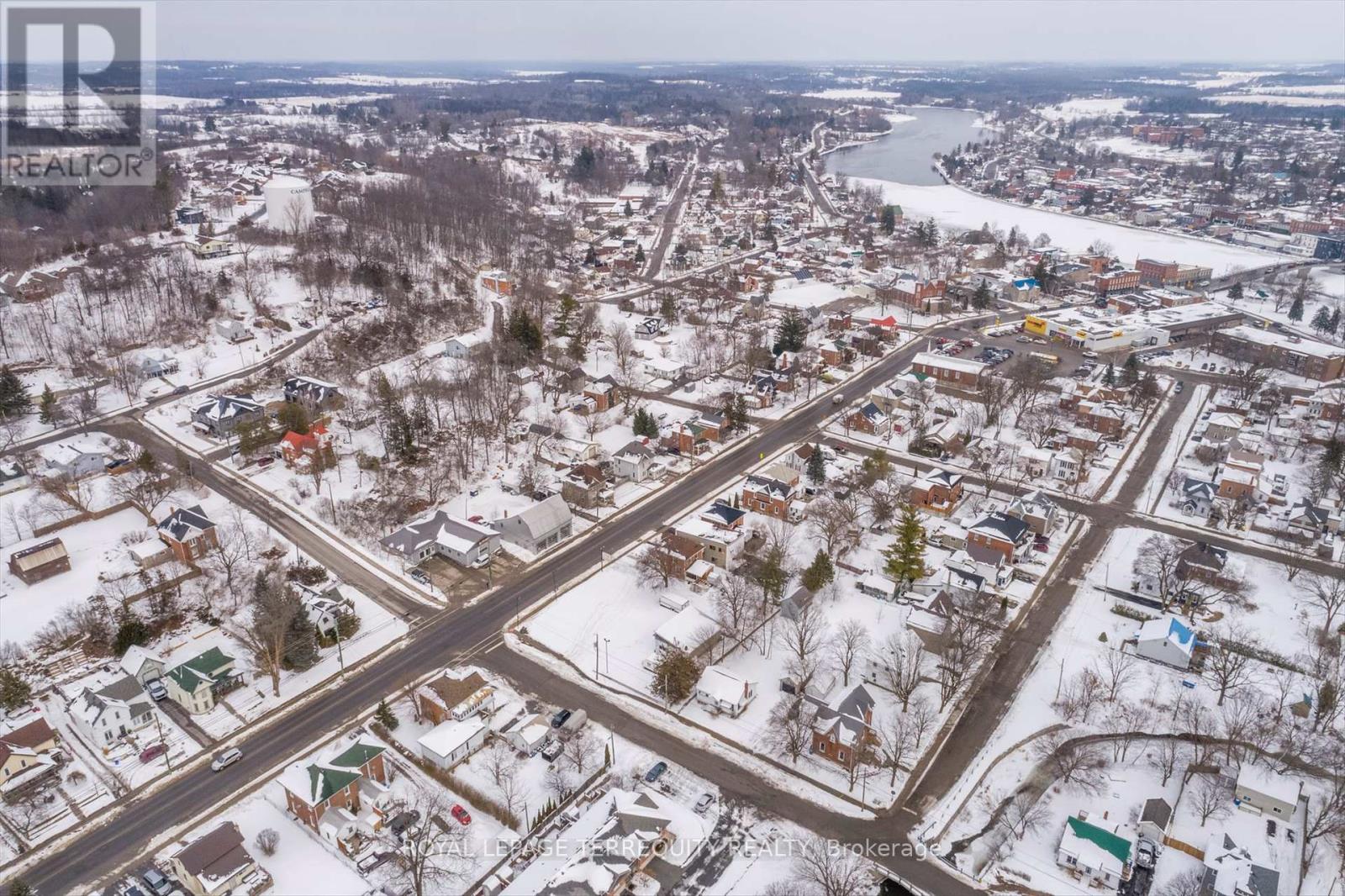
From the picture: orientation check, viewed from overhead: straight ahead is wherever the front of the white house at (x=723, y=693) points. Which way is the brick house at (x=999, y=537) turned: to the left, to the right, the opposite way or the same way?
to the left

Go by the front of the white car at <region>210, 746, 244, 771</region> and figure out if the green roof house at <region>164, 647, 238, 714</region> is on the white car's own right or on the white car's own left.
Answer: on the white car's own right

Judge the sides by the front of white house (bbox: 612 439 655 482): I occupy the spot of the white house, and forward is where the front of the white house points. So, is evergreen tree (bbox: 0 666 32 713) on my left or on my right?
on my right

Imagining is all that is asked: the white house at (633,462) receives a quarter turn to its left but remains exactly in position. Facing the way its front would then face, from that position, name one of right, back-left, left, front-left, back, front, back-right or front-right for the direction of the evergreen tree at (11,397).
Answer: back-left

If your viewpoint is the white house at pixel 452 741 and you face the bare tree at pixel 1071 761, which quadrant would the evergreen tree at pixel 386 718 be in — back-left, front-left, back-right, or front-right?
back-left

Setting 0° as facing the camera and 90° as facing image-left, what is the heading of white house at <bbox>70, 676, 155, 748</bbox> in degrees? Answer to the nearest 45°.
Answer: approximately 315°

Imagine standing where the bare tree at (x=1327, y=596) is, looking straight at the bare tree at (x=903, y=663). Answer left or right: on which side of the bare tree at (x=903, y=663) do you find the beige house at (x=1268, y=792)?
left
